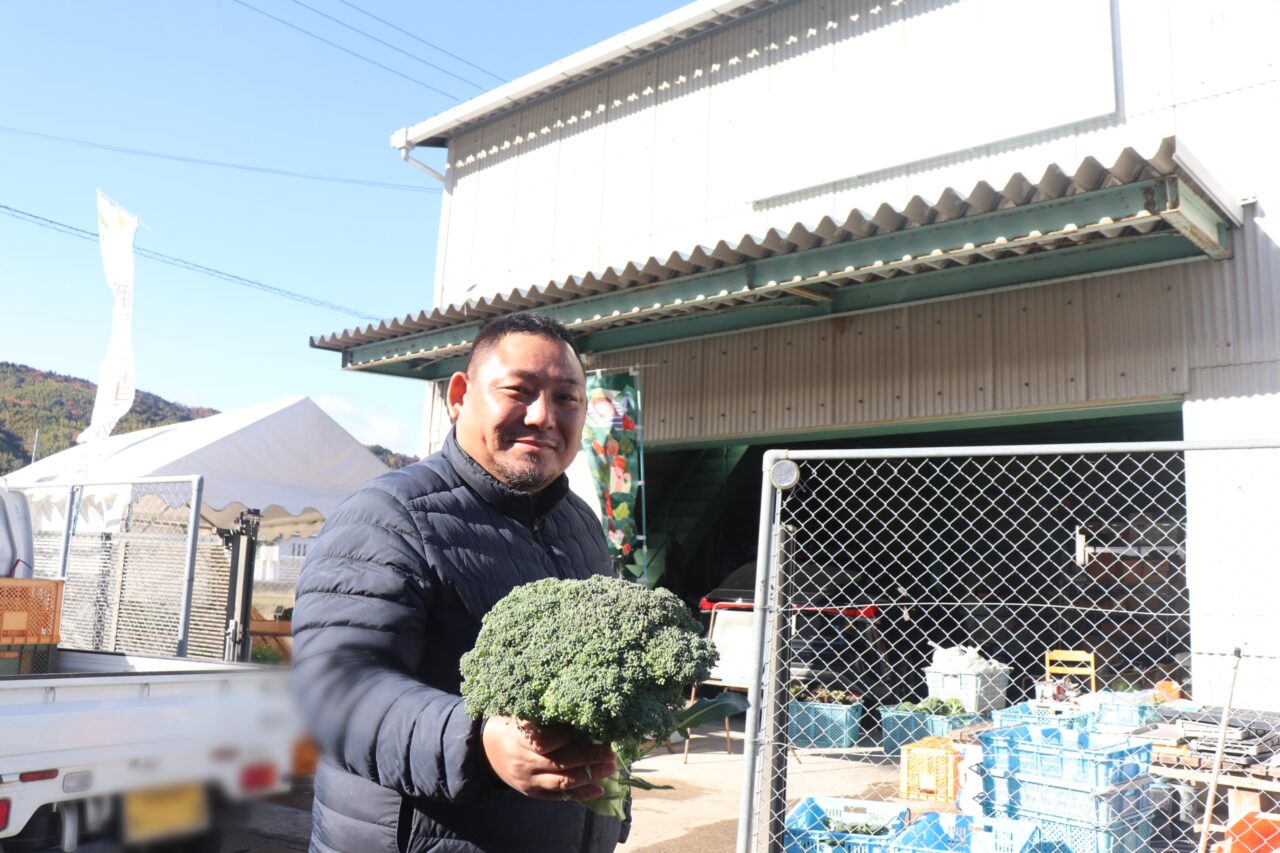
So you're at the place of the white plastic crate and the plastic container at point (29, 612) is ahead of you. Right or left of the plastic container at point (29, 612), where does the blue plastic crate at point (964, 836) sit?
left

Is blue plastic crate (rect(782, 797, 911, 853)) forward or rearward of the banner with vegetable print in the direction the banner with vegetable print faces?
forward

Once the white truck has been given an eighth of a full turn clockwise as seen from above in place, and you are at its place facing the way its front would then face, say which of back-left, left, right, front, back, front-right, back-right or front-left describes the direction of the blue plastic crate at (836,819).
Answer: front-right

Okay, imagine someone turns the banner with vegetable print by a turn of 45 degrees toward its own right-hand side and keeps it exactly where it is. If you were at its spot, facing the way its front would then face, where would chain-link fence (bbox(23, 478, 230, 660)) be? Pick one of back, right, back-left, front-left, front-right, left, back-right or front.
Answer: front-right

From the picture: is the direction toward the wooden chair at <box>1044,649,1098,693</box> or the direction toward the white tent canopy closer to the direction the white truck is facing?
the white tent canopy

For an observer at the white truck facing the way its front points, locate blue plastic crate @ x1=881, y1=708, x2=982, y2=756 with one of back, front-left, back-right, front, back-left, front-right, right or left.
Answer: right

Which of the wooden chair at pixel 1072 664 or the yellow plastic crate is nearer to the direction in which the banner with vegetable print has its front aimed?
the yellow plastic crate

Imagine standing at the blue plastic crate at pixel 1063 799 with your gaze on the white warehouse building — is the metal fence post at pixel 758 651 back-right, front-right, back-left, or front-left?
back-left

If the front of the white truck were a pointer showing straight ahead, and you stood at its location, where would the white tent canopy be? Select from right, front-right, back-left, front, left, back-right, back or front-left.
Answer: front-right

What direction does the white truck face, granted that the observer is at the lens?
facing away from the viewer and to the left of the viewer

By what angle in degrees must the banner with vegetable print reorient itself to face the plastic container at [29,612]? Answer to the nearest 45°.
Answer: approximately 45° to its right

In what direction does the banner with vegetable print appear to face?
toward the camera

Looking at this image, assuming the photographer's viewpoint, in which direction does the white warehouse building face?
facing the viewer and to the left of the viewer

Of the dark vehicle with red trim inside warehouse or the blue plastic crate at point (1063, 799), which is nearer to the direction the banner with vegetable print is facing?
the blue plastic crate

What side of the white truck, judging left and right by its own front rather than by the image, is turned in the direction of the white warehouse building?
right

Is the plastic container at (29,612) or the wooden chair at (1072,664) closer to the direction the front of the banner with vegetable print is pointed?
the plastic container

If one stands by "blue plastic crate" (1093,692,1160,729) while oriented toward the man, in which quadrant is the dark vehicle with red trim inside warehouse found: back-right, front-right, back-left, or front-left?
back-right
